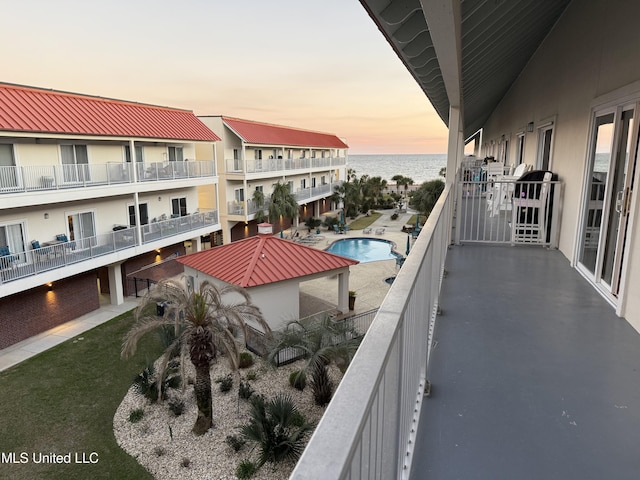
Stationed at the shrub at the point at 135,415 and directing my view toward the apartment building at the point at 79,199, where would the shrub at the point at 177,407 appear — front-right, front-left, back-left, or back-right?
back-right

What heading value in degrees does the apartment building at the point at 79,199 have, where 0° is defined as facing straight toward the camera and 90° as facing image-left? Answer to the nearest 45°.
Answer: approximately 315°

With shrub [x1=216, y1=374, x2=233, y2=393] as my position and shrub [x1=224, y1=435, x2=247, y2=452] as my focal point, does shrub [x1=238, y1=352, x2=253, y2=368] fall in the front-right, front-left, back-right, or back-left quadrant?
back-left

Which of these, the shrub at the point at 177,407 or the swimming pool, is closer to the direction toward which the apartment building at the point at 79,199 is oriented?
the shrub

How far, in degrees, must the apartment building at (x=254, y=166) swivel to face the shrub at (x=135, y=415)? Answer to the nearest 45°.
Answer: approximately 45° to its right

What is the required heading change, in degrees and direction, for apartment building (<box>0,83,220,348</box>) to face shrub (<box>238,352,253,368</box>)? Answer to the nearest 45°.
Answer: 0° — it already faces it

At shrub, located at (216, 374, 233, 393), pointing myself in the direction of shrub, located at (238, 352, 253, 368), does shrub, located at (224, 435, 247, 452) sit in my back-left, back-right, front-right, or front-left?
back-right
